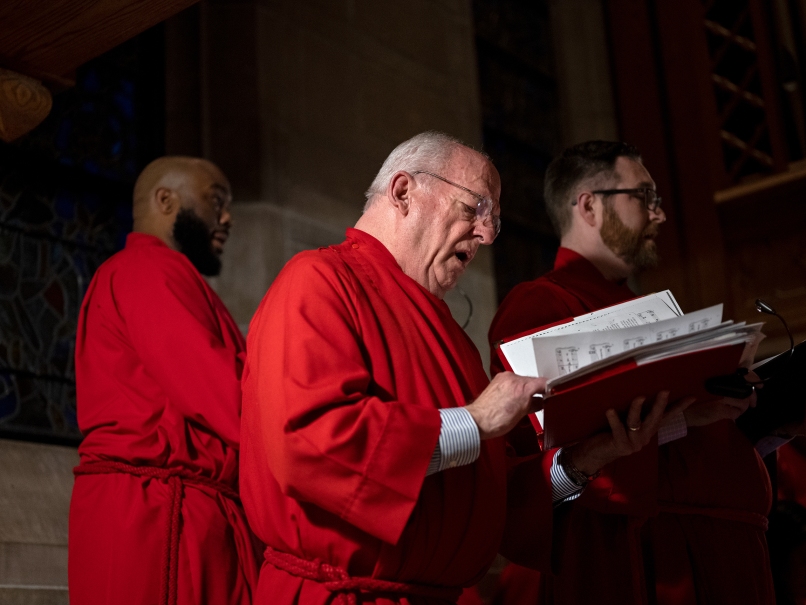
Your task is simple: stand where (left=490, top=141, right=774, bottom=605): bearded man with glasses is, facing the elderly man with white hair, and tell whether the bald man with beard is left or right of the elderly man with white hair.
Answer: right

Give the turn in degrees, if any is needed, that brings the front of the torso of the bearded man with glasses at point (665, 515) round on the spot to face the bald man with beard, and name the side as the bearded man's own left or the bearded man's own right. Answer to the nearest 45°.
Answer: approximately 180°

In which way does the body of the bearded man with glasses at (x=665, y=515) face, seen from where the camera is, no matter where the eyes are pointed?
to the viewer's right

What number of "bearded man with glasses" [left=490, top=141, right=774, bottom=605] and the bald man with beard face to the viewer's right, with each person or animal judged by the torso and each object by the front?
2

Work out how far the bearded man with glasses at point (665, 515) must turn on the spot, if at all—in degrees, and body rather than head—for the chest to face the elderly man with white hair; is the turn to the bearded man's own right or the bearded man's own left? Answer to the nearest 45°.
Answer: approximately 135° to the bearded man's own right

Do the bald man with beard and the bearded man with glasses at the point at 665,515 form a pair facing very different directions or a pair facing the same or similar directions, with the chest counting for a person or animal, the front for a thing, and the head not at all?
same or similar directions

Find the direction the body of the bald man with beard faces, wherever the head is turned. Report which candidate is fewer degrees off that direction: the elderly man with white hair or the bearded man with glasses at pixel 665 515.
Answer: the bearded man with glasses

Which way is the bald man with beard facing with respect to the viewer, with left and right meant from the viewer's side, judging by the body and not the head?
facing to the right of the viewer

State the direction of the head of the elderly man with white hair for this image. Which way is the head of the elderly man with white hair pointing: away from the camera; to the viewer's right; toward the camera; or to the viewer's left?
to the viewer's right

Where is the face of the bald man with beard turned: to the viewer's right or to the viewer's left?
to the viewer's right

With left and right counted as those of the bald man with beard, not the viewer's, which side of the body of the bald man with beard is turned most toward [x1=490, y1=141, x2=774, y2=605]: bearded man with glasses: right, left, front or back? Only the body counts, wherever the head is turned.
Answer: front
